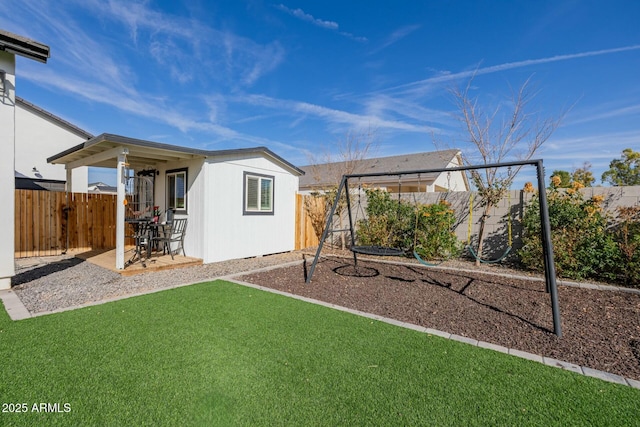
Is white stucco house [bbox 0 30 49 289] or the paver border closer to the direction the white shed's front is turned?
the white stucco house

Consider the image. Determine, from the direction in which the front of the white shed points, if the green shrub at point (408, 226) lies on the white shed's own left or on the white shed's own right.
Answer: on the white shed's own left

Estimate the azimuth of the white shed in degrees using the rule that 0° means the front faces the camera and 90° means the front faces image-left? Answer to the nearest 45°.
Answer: approximately 45°

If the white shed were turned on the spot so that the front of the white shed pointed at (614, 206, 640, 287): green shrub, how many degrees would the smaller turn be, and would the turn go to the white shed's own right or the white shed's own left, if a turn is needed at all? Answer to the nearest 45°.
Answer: approximately 90° to the white shed's own left

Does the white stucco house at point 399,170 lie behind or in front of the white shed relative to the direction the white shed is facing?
behind

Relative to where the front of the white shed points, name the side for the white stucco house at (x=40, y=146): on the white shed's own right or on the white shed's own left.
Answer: on the white shed's own right

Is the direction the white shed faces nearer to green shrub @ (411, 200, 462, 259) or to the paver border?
the paver border

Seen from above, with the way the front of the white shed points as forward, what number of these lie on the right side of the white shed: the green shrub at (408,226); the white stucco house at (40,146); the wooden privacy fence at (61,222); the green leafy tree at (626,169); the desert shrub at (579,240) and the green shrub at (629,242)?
2

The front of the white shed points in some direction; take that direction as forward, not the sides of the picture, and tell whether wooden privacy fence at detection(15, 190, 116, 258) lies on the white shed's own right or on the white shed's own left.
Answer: on the white shed's own right

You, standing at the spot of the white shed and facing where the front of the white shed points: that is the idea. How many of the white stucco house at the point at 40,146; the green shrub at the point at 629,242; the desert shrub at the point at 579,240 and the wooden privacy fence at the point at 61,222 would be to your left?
2

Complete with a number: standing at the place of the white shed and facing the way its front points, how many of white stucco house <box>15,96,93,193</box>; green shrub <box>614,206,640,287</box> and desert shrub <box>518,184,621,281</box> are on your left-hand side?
2
